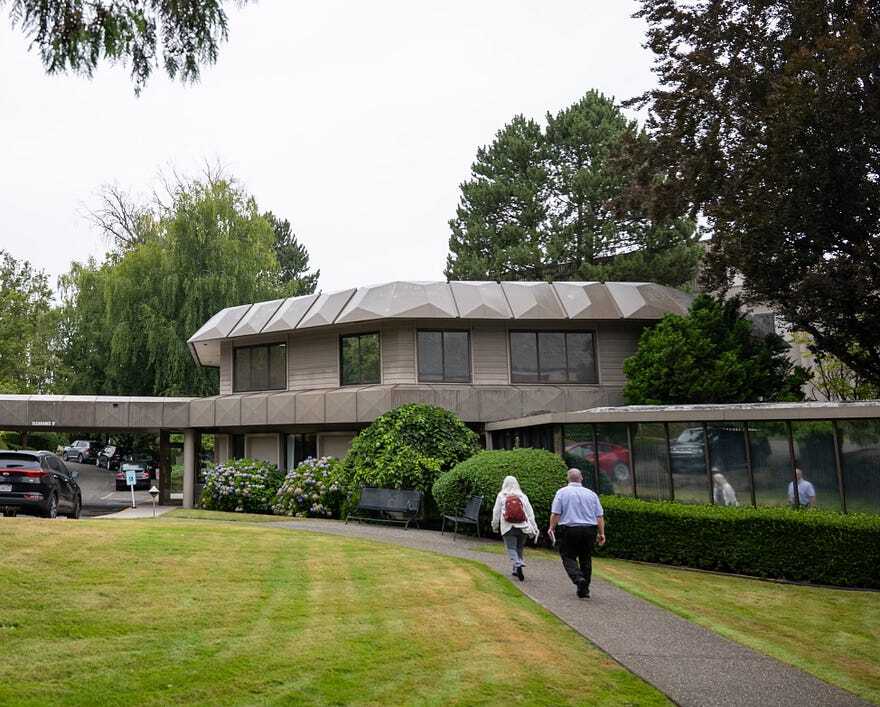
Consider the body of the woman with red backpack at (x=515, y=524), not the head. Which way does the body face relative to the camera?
away from the camera

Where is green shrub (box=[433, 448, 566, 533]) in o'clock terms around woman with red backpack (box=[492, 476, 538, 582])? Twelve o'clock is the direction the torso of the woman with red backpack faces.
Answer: The green shrub is roughly at 12 o'clock from the woman with red backpack.

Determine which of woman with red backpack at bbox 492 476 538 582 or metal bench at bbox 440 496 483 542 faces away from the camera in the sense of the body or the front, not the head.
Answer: the woman with red backpack

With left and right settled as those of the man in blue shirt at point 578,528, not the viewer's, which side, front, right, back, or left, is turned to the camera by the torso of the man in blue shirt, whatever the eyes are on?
back

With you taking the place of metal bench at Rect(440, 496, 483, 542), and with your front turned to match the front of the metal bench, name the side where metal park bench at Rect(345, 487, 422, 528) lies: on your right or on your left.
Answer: on your right

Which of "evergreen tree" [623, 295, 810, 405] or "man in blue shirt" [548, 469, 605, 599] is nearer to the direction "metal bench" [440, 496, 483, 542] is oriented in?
the man in blue shirt

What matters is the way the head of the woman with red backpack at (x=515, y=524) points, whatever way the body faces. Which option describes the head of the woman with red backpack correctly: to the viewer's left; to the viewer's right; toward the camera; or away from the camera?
away from the camera

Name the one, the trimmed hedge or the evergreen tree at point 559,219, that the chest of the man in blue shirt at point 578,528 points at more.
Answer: the evergreen tree

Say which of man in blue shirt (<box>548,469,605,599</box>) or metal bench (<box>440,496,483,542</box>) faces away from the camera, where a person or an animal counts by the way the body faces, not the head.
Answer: the man in blue shirt
